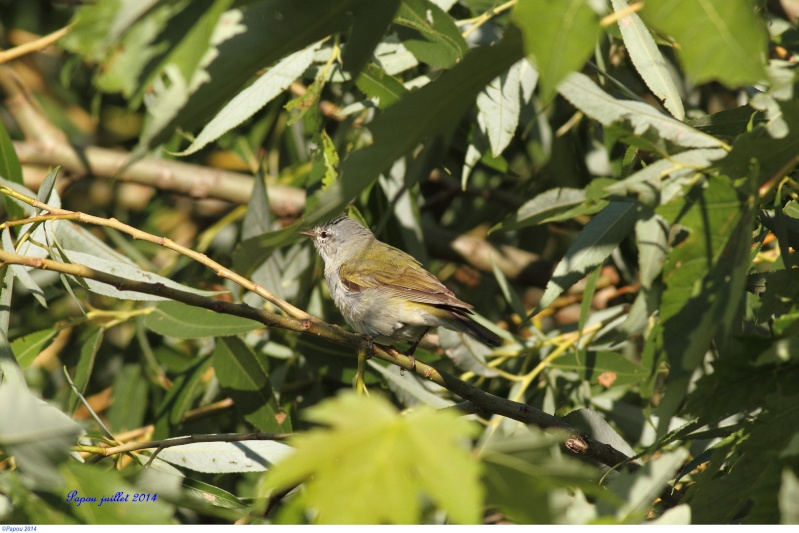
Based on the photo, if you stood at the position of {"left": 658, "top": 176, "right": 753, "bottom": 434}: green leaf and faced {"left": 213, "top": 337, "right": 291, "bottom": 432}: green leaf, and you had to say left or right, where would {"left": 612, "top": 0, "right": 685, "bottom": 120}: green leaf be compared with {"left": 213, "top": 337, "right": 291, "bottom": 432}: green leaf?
right

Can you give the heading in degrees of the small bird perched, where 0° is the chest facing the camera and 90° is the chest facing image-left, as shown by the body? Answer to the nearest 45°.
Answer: approximately 90°

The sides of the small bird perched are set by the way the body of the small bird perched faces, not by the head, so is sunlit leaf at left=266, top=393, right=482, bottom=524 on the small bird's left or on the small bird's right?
on the small bird's left
